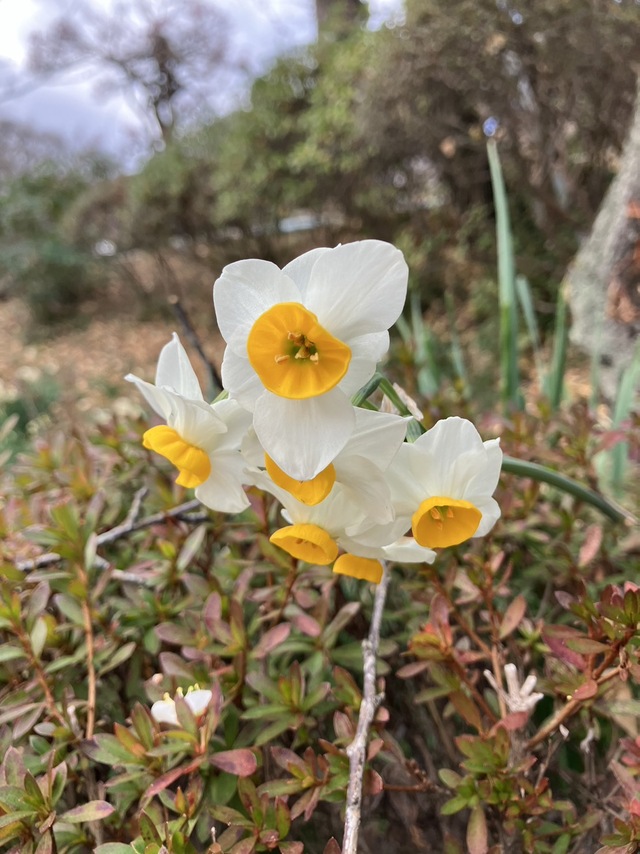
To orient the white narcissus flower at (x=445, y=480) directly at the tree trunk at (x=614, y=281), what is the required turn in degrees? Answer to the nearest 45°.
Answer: approximately 180°

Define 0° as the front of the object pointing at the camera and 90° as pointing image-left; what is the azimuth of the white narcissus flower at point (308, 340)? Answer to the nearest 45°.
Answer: approximately 0°

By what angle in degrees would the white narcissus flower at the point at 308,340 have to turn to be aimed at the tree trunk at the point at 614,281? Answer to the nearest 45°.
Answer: approximately 135° to its left

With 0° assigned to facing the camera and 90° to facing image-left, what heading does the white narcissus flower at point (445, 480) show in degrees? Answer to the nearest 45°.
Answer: approximately 0°

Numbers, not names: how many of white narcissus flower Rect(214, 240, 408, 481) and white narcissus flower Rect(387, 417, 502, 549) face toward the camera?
2
